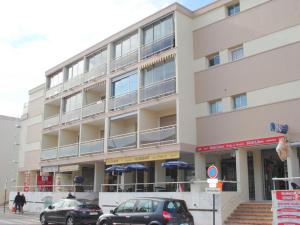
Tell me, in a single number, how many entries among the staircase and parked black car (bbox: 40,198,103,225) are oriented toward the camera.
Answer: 1

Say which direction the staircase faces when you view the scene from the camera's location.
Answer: facing the viewer

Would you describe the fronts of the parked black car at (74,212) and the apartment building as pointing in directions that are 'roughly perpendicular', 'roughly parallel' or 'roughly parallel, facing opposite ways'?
roughly perpendicular

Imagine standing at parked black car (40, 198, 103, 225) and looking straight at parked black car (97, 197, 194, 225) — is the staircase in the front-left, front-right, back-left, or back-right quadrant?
front-left

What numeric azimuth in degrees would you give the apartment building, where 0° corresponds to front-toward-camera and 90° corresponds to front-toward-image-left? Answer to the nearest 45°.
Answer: approximately 45°

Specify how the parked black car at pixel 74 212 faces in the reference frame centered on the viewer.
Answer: facing away from the viewer and to the left of the viewer

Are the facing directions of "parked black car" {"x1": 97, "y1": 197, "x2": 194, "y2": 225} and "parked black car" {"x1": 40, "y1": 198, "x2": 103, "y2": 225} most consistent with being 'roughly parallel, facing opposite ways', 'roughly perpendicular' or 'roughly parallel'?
roughly parallel

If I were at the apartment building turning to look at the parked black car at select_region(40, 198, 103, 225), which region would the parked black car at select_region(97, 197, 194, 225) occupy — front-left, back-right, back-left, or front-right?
front-left

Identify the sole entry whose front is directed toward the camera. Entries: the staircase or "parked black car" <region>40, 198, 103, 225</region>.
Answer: the staircase

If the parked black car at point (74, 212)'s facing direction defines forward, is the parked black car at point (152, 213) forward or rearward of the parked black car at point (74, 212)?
rearward

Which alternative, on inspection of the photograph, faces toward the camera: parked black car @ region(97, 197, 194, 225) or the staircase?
the staircase

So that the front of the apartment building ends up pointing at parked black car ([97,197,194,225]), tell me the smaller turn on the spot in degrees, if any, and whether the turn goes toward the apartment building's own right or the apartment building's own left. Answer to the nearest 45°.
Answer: approximately 45° to the apartment building's own left

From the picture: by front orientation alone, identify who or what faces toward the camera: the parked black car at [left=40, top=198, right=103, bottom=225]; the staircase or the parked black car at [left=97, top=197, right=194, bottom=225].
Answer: the staircase
